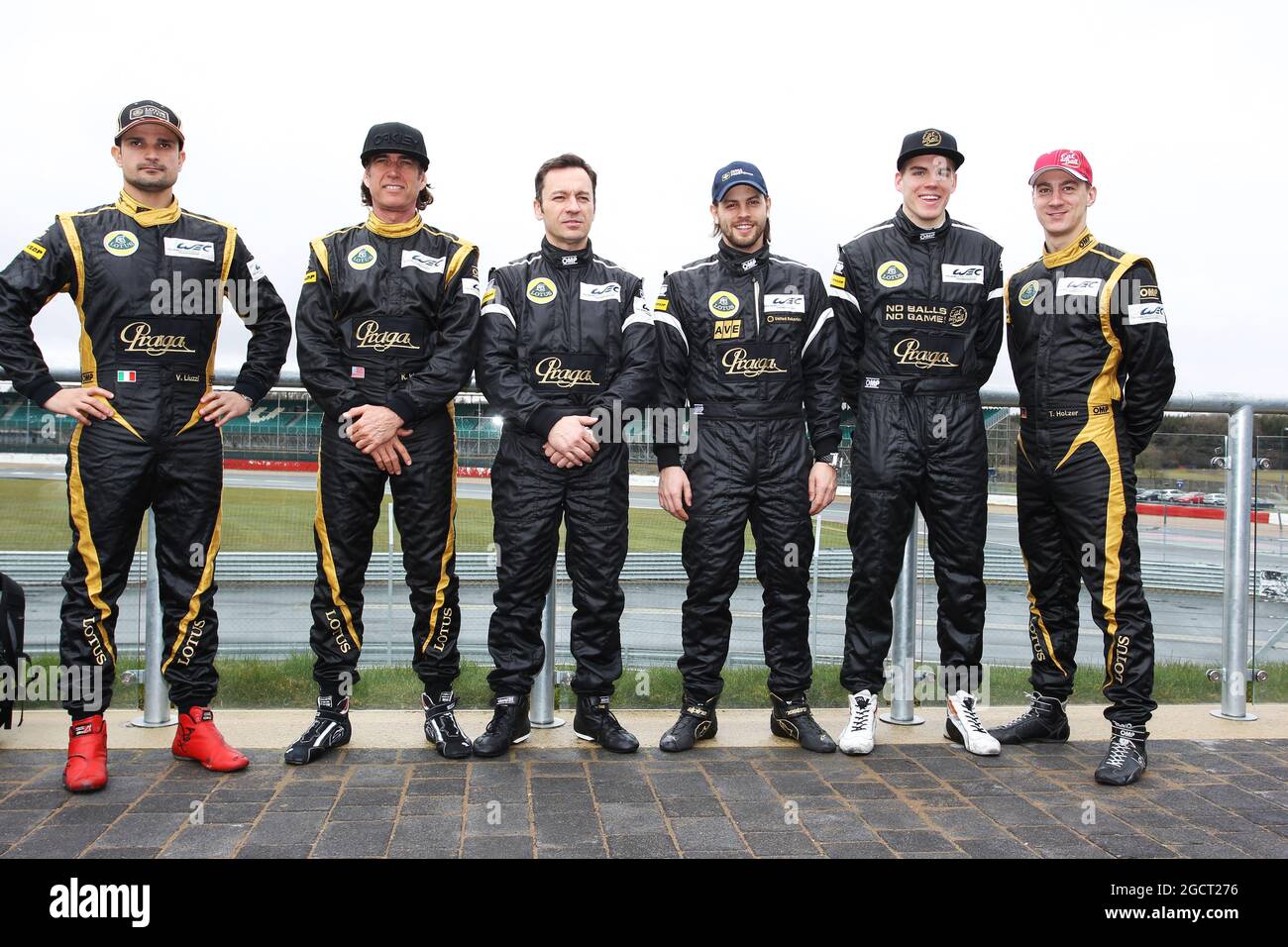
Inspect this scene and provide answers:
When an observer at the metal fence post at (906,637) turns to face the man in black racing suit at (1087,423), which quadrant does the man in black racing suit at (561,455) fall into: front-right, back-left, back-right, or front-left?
back-right

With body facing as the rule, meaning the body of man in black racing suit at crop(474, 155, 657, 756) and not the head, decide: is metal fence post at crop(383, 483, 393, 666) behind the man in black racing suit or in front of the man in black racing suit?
behind

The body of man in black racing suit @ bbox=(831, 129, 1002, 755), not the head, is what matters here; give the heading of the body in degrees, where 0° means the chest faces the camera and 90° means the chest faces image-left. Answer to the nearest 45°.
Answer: approximately 0°

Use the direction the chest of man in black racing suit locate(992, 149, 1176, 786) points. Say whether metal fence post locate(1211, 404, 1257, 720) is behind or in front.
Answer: behind

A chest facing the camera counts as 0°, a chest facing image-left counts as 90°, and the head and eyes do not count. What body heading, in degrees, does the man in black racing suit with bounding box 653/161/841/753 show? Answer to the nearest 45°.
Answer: approximately 0°

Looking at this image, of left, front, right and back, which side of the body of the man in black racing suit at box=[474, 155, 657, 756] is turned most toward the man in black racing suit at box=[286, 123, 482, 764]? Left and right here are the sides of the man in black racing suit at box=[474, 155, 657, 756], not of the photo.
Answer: right
